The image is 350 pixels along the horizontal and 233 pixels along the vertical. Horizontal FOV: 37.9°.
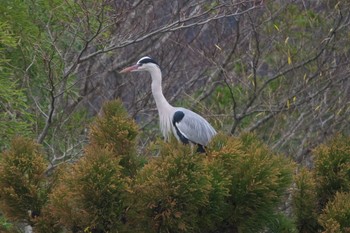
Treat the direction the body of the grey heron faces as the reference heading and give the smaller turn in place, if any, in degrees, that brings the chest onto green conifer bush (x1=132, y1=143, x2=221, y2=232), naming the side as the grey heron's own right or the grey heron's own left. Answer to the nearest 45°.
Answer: approximately 90° to the grey heron's own left

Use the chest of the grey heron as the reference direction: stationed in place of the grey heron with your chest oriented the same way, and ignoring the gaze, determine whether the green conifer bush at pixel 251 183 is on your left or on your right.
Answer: on your left

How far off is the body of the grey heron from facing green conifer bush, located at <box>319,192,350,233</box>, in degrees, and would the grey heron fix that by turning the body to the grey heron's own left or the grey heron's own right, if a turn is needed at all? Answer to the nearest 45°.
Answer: approximately 90° to the grey heron's own left

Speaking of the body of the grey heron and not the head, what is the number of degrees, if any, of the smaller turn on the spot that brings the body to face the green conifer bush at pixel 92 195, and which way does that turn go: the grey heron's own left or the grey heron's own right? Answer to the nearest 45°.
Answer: approximately 90° to the grey heron's own left

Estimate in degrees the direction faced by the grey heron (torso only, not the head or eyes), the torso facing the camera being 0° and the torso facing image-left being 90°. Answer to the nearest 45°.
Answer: approximately 90°
